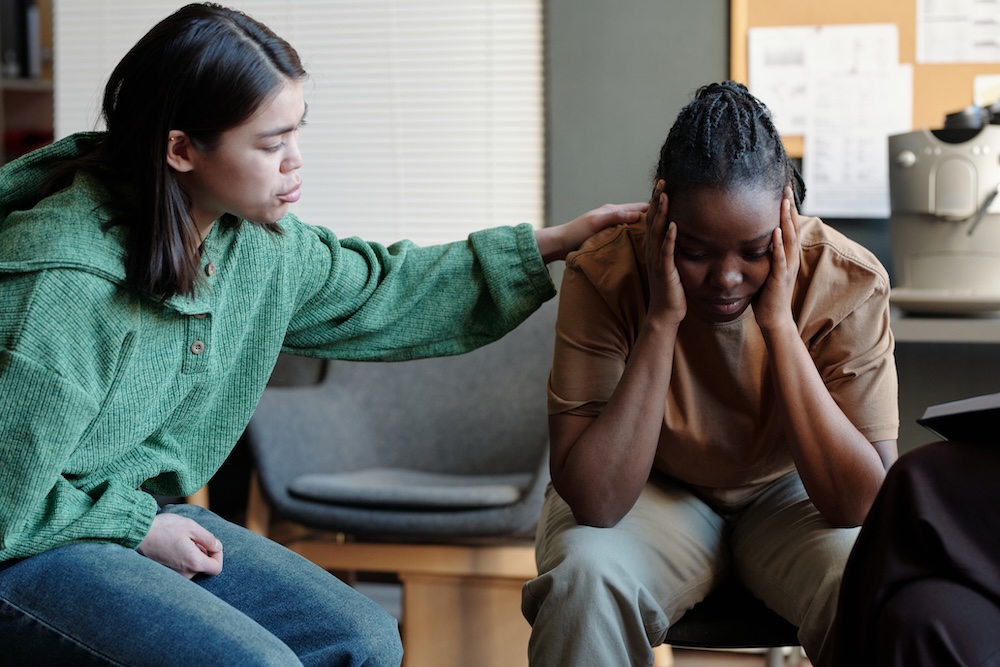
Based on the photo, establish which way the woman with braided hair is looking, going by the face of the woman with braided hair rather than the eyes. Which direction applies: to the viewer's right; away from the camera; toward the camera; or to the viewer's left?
toward the camera

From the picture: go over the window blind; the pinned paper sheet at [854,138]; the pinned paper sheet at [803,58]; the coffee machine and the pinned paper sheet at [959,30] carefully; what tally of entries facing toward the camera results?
5

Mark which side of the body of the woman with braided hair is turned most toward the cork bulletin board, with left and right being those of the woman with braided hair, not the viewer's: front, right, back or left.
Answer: back

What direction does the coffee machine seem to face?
toward the camera

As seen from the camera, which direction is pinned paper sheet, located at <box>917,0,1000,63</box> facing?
toward the camera

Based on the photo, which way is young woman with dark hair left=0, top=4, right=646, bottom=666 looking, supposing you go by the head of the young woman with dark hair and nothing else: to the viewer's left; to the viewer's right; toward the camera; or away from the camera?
to the viewer's right

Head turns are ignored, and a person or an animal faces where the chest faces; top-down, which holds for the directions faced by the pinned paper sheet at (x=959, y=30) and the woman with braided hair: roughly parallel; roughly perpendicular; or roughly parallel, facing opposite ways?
roughly parallel

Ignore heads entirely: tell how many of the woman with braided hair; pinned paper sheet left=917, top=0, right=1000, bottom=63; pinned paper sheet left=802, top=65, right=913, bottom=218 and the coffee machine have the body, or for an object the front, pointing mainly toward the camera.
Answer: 4

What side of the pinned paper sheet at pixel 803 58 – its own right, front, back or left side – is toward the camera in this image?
front

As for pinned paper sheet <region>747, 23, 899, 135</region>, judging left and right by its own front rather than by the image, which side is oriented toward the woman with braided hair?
front
